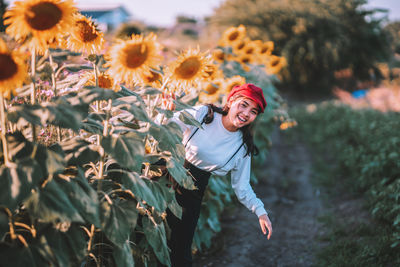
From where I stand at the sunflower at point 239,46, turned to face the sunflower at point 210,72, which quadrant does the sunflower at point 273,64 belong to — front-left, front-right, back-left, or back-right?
back-left

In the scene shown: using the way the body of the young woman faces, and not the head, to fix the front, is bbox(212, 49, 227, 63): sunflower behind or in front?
behind

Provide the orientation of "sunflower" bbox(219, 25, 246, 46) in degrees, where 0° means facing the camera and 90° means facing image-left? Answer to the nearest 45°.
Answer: approximately 315°

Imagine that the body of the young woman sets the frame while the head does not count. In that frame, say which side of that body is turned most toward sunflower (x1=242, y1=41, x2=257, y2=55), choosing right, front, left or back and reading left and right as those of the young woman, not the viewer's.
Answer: back

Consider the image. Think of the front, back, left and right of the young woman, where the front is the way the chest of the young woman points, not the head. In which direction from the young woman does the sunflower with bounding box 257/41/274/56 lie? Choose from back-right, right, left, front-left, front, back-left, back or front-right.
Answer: back

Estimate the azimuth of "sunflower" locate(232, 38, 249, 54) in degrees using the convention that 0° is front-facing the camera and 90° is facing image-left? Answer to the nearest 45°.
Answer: approximately 315°

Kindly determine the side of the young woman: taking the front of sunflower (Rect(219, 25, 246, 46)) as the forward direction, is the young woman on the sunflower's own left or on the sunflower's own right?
on the sunflower's own right

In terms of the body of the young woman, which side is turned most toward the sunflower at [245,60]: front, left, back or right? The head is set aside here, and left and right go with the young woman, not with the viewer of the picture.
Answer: back

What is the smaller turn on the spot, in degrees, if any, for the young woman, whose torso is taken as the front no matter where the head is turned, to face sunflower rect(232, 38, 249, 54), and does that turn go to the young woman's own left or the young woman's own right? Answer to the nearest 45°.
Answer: approximately 180°

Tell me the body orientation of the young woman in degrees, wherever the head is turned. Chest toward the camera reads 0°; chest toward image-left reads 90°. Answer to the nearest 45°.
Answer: approximately 0°

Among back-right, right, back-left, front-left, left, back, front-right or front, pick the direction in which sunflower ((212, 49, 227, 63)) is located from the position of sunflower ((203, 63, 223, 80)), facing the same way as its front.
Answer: back-left

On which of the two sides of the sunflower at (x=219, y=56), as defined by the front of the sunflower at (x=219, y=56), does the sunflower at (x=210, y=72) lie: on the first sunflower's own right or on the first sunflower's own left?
on the first sunflower's own right
